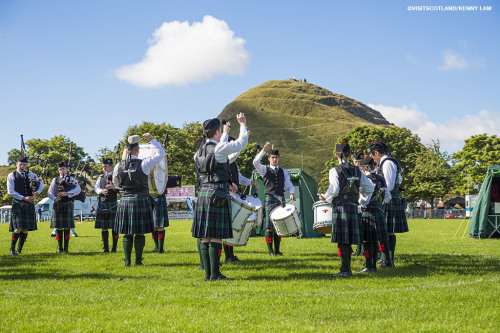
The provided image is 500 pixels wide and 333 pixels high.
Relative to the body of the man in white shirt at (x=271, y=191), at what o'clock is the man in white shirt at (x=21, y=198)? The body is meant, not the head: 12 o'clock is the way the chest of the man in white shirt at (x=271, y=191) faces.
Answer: the man in white shirt at (x=21, y=198) is roughly at 3 o'clock from the man in white shirt at (x=271, y=191).

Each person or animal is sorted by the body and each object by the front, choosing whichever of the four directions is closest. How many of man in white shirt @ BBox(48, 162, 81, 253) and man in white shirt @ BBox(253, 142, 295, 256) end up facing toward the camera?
2

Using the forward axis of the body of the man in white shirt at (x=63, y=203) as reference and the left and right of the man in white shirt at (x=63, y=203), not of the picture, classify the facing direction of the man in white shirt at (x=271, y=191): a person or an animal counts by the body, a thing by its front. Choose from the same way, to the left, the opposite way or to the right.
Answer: the same way

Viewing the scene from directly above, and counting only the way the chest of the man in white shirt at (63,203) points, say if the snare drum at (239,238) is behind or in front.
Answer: in front

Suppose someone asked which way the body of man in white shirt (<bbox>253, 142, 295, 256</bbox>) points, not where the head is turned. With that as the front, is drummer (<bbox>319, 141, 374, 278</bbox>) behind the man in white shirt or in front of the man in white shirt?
in front

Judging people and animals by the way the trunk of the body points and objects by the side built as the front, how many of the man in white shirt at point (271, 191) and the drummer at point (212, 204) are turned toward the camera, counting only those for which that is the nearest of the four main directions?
1

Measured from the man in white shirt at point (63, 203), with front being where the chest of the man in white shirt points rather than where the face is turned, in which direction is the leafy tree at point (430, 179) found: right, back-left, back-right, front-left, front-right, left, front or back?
back-left

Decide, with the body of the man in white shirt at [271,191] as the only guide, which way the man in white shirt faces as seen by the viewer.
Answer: toward the camera

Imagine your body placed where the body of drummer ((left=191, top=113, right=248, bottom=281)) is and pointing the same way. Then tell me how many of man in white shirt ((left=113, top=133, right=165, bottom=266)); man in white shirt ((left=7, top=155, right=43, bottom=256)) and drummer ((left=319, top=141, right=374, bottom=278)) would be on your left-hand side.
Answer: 2

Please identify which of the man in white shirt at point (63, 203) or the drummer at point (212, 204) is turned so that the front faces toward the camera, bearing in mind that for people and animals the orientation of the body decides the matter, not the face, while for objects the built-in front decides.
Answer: the man in white shirt

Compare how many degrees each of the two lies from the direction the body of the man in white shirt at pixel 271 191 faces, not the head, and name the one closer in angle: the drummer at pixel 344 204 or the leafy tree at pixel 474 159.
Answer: the drummer

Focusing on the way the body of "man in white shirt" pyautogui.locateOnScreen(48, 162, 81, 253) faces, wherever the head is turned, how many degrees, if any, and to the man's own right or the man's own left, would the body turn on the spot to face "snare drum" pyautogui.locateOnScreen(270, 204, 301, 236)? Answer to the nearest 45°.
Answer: approximately 45° to the man's own left

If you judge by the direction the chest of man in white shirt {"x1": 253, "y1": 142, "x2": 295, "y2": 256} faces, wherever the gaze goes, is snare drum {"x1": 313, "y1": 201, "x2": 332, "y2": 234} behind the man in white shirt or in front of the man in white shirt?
in front

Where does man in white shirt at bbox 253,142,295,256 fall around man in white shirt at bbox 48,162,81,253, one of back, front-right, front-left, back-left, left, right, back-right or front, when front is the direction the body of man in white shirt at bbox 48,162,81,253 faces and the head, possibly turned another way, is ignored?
front-left

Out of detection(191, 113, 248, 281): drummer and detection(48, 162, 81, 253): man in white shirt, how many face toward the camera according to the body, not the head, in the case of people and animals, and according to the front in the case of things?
1

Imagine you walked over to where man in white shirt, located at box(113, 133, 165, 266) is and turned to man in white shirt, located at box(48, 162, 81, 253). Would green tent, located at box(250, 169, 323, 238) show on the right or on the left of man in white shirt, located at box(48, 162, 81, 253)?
right

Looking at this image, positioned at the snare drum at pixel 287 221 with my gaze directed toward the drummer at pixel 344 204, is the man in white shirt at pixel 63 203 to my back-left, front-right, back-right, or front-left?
back-right
